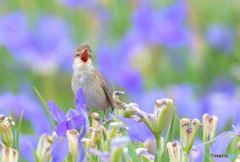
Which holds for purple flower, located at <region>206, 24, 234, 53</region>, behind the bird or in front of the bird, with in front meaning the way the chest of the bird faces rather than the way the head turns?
behind

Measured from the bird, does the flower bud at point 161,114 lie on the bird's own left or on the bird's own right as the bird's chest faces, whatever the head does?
on the bird's own left

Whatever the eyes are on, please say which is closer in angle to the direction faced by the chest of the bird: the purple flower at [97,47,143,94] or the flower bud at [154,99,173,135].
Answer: the flower bud

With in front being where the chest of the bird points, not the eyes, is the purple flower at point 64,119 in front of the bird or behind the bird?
in front

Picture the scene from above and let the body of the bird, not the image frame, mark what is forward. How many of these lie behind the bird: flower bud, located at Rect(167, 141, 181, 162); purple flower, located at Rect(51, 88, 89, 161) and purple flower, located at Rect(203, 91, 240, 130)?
1

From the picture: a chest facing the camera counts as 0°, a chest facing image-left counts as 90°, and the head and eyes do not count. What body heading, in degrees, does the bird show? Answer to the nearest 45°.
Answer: approximately 45°

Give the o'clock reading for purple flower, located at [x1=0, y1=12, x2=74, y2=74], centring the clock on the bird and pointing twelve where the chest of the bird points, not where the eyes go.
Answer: The purple flower is roughly at 4 o'clock from the bird.
